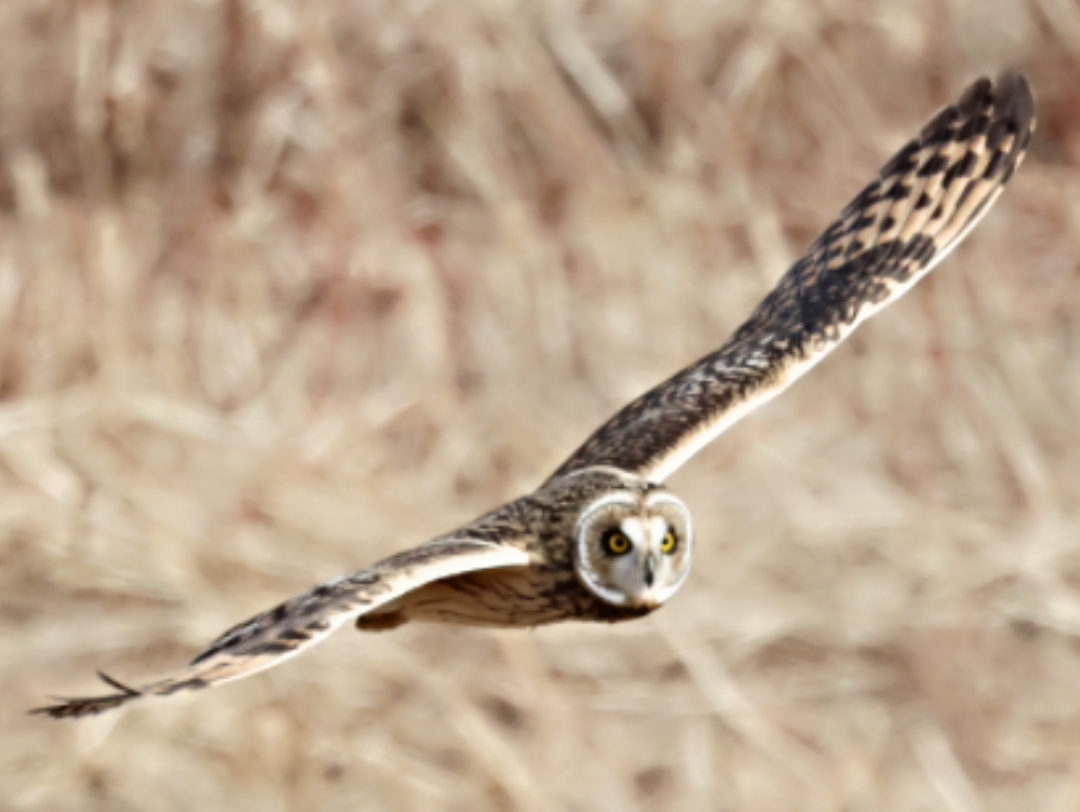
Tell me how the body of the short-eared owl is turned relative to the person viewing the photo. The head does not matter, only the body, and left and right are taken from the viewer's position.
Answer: facing the viewer and to the right of the viewer
